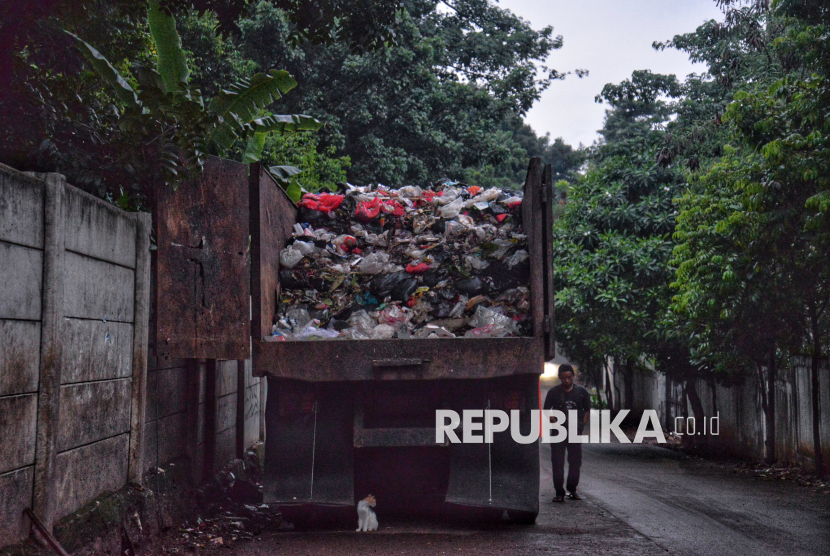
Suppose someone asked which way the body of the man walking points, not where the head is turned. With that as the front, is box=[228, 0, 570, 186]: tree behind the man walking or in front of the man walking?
behind

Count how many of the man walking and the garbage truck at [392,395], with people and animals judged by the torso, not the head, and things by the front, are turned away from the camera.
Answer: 1

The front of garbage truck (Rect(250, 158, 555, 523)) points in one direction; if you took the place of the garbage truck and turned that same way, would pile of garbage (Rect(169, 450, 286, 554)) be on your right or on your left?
on your left

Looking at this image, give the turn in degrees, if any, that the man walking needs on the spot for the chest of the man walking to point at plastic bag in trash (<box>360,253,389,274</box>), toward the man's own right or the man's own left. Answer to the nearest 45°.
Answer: approximately 45° to the man's own right

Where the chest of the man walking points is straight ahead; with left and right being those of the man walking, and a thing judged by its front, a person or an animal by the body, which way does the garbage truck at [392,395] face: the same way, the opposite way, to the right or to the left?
the opposite way

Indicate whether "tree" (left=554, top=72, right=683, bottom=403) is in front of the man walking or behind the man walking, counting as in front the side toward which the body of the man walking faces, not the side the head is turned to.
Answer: behind

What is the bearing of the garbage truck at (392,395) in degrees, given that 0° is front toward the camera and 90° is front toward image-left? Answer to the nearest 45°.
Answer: approximately 180°

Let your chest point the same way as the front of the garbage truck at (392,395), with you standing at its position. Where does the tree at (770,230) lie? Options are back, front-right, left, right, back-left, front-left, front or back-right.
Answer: front-right

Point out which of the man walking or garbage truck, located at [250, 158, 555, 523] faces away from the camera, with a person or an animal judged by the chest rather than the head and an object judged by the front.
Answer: the garbage truck

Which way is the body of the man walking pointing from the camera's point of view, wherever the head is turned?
toward the camera

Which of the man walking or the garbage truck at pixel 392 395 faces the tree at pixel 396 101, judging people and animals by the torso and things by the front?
the garbage truck

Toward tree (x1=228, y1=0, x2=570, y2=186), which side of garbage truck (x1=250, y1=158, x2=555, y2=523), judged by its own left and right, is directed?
front
